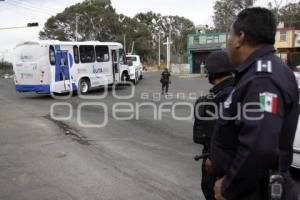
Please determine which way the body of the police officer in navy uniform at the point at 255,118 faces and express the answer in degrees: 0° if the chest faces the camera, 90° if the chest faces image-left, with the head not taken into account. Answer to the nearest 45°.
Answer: approximately 90°

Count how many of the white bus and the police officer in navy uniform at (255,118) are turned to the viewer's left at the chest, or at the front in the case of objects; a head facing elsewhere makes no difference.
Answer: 1

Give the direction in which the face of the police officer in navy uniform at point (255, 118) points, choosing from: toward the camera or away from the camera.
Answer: away from the camera

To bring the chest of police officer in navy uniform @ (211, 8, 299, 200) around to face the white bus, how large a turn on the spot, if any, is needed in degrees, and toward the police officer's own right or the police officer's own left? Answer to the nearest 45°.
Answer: approximately 45° to the police officer's own right
